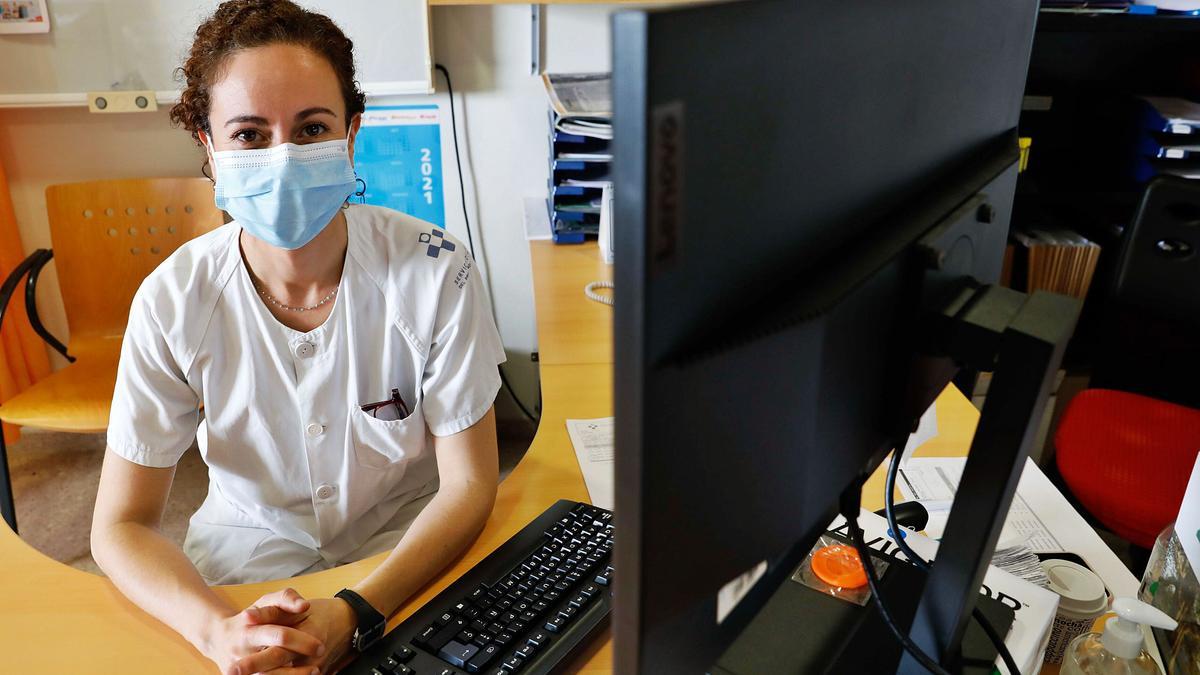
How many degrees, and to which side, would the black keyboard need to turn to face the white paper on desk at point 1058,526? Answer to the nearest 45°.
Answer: approximately 135° to its right

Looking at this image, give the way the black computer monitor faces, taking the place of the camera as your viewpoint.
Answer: facing away from the viewer and to the left of the viewer

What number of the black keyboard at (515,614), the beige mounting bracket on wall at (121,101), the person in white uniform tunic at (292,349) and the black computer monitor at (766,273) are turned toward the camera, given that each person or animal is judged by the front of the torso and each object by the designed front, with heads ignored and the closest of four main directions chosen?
2

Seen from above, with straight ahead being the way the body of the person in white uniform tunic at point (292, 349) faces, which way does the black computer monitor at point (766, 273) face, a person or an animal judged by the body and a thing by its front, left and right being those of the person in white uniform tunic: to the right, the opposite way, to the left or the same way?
the opposite way

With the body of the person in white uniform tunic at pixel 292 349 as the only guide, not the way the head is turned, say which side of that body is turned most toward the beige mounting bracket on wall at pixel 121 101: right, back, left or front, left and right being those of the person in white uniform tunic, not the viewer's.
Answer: back

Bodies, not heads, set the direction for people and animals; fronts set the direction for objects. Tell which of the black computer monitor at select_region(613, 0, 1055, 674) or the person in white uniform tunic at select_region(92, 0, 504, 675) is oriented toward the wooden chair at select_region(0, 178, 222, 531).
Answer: the black computer monitor

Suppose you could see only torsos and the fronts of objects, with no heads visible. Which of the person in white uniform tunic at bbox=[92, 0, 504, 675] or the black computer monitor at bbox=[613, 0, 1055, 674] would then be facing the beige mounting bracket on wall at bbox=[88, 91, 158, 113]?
the black computer monitor

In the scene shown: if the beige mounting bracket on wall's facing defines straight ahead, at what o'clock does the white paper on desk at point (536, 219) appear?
The white paper on desk is roughly at 10 o'clock from the beige mounting bracket on wall.
